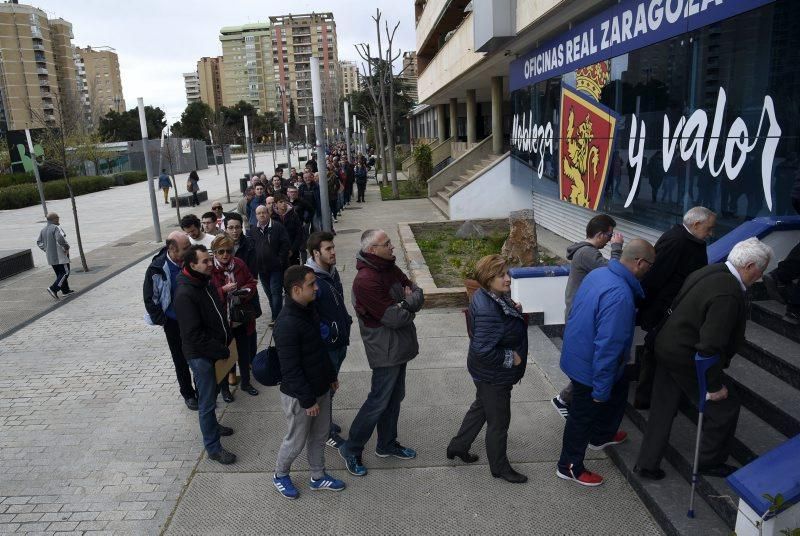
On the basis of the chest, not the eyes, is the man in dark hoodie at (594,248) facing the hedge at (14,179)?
no

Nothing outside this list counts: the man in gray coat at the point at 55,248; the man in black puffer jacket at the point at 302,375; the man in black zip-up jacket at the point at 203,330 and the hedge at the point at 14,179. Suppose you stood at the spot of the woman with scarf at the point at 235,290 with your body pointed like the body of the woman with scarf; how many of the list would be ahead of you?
2

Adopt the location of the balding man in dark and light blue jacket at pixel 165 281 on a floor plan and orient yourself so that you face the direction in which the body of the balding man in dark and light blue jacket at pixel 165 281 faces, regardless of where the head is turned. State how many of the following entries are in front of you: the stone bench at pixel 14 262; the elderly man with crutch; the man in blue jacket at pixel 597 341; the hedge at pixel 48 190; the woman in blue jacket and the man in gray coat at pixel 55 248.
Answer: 3

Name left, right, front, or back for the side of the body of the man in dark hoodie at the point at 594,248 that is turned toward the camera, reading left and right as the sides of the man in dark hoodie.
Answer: right

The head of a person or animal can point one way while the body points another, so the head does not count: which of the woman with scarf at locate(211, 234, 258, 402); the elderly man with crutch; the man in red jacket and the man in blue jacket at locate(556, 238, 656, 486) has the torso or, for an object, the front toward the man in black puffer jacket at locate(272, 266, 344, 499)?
the woman with scarf

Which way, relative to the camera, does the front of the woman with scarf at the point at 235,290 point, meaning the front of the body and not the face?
toward the camera

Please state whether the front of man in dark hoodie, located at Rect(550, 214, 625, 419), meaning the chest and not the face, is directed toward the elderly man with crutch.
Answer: no

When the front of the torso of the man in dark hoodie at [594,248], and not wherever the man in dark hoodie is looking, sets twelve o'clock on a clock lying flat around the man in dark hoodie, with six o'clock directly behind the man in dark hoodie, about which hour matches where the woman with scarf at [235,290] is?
The woman with scarf is roughly at 6 o'clock from the man in dark hoodie.

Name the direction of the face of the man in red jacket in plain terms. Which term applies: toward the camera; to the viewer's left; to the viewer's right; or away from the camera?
to the viewer's right

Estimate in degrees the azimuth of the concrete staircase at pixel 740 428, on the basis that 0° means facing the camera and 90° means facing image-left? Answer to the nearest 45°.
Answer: approximately 45°

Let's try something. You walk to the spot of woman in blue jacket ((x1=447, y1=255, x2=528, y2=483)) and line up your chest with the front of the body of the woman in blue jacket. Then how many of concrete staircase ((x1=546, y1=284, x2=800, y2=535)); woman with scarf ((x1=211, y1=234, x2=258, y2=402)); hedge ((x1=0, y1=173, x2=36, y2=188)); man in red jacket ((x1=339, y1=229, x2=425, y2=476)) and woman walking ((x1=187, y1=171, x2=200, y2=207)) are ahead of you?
1

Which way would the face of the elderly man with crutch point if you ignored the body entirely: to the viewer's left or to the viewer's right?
to the viewer's right

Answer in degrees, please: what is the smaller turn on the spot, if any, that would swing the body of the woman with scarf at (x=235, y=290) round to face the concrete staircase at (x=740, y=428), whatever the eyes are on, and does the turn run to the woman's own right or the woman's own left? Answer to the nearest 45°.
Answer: approximately 45° to the woman's own left

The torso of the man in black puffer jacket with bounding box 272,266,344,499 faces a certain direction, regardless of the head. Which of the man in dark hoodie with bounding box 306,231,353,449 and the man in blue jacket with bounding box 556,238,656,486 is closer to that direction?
the man in blue jacket

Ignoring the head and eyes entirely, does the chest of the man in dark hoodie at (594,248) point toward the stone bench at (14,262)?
no
